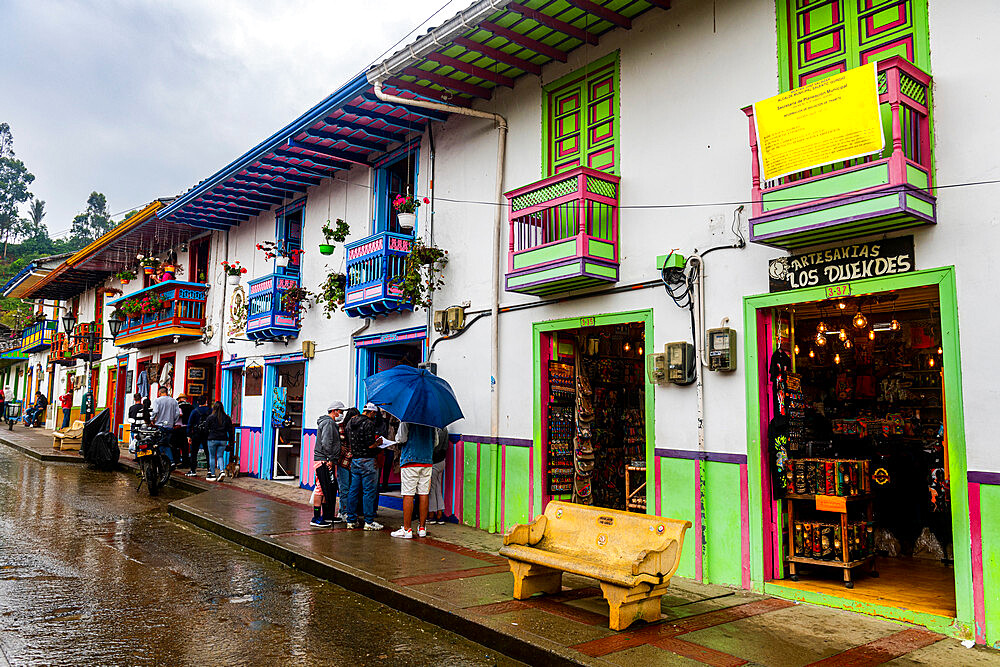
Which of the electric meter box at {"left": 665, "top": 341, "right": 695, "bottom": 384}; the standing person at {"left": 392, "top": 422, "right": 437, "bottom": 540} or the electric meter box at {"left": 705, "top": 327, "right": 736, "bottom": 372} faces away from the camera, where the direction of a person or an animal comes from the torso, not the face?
the standing person

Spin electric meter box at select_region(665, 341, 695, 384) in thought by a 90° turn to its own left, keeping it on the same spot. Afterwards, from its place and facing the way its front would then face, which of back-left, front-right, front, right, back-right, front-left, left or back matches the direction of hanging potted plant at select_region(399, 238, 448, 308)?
back

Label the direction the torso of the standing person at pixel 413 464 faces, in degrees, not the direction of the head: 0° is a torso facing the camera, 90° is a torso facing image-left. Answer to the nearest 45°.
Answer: approximately 180°

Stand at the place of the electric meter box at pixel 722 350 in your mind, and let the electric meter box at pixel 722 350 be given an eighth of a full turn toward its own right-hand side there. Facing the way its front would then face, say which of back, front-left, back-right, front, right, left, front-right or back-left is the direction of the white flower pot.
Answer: front-right

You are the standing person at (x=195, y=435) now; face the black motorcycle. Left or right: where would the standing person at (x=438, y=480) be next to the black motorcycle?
left

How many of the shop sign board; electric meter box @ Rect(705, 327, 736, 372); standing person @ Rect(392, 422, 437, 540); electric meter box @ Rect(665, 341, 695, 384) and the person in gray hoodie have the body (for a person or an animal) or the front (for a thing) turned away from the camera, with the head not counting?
1

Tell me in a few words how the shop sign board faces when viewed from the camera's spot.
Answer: facing the viewer and to the left of the viewer

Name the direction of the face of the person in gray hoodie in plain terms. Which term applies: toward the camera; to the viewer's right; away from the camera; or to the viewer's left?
to the viewer's right

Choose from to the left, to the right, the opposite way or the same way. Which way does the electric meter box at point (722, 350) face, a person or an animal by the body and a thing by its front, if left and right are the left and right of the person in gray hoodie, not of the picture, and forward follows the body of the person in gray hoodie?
the opposite way

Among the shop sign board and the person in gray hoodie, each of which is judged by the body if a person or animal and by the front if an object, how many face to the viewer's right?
1

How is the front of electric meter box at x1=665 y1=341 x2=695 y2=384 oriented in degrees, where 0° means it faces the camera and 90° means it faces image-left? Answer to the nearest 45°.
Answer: approximately 45°

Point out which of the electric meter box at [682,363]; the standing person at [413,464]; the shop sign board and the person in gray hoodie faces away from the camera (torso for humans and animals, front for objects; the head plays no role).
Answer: the standing person

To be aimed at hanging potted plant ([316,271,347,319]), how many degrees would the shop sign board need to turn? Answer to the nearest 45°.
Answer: approximately 90° to its right

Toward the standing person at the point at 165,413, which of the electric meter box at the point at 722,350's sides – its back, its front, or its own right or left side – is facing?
right

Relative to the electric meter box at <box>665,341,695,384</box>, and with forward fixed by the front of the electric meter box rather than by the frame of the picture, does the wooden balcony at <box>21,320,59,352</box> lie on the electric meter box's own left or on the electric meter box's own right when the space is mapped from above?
on the electric meter box's own right

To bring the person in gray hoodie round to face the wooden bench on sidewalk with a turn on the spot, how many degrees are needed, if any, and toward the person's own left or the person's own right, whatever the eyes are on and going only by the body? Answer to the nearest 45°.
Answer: approximately 135° to the person's own left

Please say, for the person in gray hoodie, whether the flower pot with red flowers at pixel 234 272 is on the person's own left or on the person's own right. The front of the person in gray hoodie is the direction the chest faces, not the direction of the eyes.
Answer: on the person's own left
